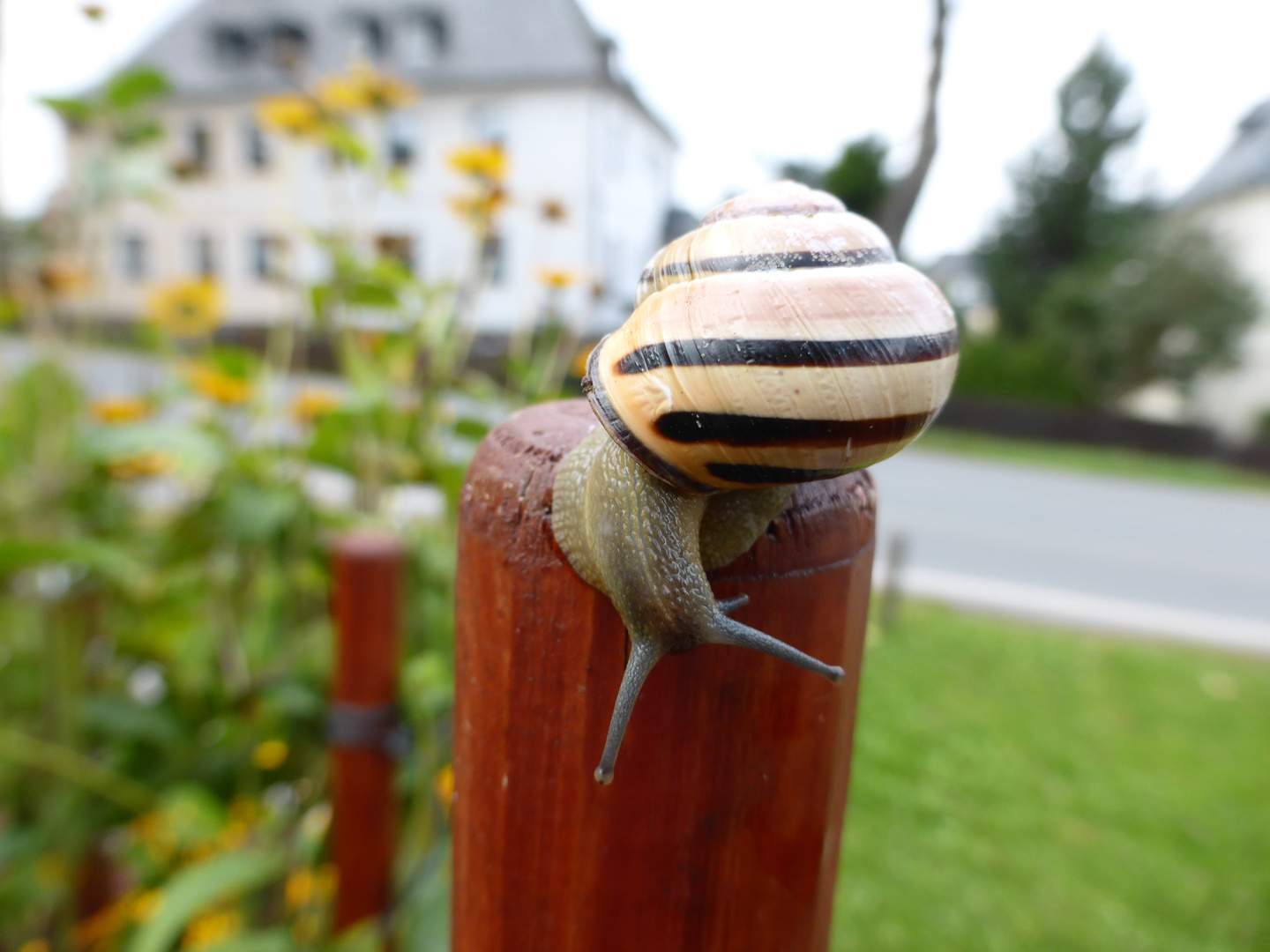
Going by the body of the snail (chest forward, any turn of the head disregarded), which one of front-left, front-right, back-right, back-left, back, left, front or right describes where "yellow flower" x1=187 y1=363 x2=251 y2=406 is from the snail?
back-right

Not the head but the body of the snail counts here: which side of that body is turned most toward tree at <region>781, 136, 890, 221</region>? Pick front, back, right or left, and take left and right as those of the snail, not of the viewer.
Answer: back

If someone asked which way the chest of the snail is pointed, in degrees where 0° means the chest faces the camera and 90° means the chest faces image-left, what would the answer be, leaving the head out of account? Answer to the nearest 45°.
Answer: approximately 0°

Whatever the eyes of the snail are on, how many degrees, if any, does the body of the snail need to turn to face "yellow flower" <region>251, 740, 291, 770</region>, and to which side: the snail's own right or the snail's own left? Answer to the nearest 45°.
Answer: approximately 135° to the snail's own right

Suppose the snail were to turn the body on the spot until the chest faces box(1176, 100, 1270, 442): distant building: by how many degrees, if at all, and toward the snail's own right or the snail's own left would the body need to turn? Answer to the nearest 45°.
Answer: approximately 135° to the snail's own left

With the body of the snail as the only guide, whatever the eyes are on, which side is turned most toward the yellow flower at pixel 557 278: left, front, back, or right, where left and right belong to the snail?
back

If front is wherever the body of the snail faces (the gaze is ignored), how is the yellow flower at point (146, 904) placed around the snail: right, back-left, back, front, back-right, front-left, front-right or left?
back-right

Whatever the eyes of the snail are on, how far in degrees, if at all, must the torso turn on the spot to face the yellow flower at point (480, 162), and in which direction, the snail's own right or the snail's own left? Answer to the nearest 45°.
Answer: approximately 135° to the snail's own right

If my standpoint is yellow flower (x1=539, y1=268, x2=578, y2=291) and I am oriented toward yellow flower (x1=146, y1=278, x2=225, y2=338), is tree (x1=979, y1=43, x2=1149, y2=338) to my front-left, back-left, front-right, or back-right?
back-right

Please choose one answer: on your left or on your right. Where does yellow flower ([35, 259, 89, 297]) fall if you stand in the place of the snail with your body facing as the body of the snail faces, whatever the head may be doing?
on your right
